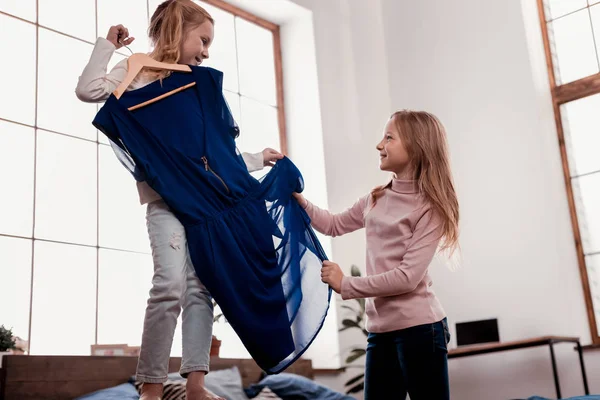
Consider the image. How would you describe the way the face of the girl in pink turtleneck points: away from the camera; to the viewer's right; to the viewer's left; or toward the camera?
to the viewer's left

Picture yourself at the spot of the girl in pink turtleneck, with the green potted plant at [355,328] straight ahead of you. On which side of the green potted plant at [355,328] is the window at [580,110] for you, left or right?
right

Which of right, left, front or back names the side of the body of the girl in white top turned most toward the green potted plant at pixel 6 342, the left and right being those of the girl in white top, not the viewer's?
back

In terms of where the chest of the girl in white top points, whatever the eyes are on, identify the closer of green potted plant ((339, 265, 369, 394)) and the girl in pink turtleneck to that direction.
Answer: the girl in pink turtleneck

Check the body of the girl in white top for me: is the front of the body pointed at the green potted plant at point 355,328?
no

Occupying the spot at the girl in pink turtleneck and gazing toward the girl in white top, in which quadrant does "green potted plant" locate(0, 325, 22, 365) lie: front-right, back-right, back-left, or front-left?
front-right

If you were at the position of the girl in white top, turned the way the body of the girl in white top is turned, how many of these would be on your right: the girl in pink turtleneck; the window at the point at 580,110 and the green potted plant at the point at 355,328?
0

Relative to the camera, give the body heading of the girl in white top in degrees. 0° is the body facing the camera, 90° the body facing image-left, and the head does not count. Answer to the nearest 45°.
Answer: approximately 315°

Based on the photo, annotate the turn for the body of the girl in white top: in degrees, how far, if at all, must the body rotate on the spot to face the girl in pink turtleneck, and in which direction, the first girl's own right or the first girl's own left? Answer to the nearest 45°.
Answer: approximately 45° to the first girl's own left

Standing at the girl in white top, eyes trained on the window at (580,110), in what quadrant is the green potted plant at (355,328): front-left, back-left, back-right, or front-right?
front-left

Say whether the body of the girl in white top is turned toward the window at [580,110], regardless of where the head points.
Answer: no

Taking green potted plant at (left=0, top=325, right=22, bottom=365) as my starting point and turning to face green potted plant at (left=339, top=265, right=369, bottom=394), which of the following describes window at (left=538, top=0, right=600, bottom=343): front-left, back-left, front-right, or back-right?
front-right
